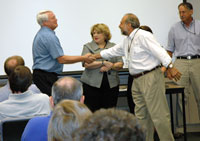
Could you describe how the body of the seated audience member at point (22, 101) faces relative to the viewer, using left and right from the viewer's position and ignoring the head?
facing away from the viewer

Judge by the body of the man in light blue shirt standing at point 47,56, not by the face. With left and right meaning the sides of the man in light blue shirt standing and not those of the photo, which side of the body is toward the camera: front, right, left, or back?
right

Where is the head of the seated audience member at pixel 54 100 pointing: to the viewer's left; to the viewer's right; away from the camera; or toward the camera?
away from the camera

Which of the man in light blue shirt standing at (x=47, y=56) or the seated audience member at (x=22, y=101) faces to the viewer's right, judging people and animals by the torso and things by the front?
the man in light blue shirt standing

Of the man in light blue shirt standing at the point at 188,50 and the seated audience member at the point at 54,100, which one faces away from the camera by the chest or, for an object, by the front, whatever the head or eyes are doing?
the seated audience member

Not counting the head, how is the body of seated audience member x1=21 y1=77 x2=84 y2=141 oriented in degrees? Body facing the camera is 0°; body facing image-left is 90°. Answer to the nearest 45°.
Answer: approximately 180°

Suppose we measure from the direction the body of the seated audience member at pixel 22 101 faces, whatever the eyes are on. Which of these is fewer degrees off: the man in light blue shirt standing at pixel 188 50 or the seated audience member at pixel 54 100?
the man in light blue shirt standing

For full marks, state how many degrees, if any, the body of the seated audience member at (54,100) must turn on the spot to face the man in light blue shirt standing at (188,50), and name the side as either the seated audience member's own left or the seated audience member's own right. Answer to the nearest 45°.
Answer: approximately 45° to the seated audience member's own right
